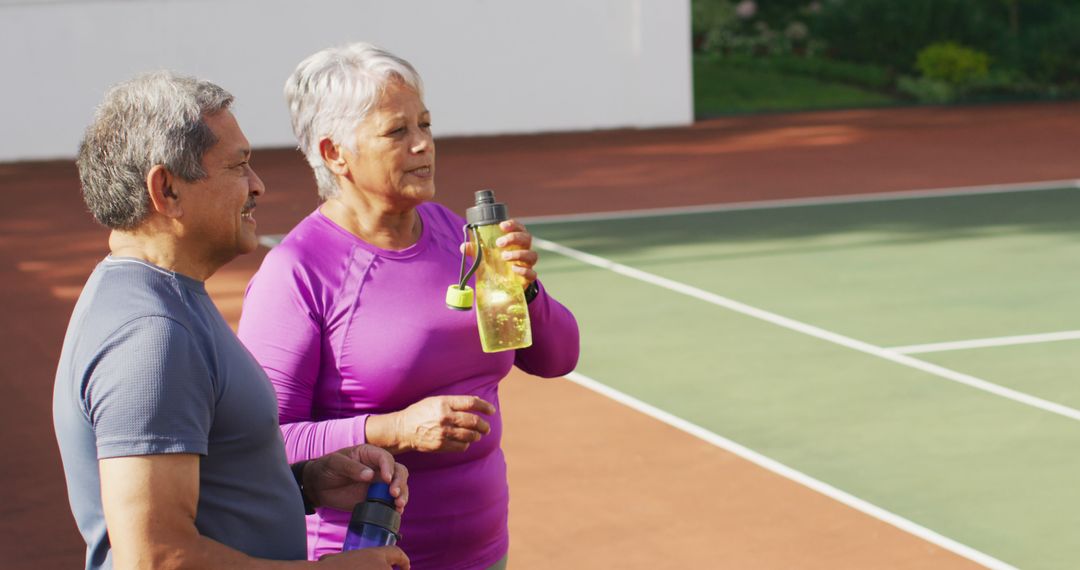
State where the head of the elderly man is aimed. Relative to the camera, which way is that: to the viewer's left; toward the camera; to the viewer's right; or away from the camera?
to the viewer's right

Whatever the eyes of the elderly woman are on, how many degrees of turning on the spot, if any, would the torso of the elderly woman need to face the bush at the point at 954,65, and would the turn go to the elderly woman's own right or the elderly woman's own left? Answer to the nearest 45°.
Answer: approximately 90° to the elderly woman's own left

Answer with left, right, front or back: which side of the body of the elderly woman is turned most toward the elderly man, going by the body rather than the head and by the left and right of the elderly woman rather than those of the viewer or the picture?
right

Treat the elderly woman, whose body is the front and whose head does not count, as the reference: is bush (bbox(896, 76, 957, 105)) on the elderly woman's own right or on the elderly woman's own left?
on the elderly woman's own left

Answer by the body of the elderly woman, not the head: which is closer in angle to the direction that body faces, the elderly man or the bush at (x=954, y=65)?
the elderly man

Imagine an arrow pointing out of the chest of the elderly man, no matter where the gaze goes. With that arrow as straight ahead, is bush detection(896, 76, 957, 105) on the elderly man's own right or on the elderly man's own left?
on the elderly man's own left

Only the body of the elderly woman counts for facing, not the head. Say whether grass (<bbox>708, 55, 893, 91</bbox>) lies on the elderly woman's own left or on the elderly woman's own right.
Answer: on the elderly woman's own left

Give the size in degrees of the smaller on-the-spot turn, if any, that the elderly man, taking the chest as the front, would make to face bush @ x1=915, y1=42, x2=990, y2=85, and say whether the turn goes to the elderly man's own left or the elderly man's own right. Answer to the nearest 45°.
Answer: approximately 45° to the elderly man's own left

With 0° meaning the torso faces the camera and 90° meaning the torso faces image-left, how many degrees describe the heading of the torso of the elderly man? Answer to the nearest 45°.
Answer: approximately 270°

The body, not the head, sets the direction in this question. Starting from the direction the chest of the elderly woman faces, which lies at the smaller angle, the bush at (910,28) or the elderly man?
the elderly man

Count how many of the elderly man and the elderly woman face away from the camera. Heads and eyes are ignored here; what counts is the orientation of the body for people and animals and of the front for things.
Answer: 0

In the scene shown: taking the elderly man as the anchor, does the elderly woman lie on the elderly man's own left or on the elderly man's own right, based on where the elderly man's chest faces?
on the elderly man's own left

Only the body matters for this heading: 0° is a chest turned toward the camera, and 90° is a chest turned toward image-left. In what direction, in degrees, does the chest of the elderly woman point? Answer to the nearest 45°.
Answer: approximately 315°
